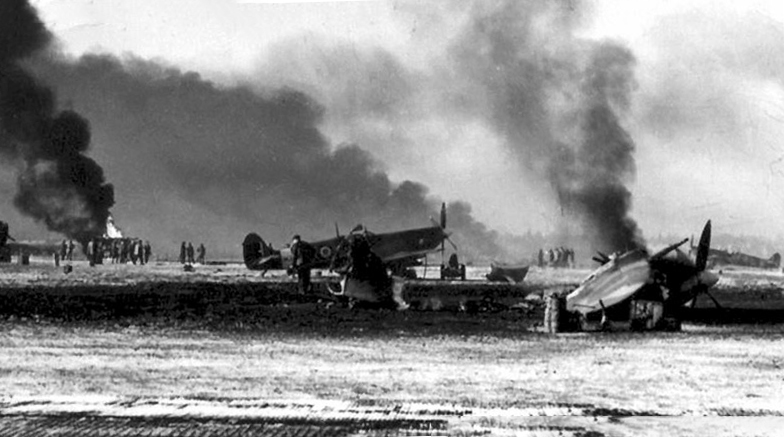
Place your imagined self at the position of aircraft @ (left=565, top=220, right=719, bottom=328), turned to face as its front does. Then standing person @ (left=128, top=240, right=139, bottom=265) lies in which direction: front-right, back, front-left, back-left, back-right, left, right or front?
back-left

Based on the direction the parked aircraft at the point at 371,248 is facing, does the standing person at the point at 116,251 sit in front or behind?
behind

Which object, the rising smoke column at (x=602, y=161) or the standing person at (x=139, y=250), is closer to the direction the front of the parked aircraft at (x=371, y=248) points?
the rising smoke column

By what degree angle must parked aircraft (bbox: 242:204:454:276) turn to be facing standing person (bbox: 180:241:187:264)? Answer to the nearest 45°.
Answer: approximately 180°

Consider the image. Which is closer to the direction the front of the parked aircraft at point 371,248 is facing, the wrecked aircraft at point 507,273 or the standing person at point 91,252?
the wrecked aircraft

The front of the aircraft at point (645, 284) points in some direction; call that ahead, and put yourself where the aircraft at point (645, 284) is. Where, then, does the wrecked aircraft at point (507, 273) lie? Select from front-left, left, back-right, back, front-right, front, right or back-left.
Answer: back-left

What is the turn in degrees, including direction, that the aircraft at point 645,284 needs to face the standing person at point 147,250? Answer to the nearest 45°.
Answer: approximately 135° to its left

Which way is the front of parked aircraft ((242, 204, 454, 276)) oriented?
to the viewer's right

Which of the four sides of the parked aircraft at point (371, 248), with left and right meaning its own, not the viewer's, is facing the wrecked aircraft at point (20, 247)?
back

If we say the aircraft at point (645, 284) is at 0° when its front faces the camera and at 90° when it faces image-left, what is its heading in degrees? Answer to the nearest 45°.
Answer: approximately 315°
